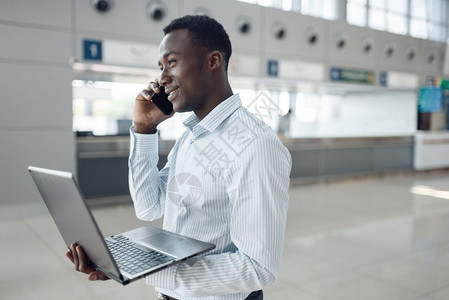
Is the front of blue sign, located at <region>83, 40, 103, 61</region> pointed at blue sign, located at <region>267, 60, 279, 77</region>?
no

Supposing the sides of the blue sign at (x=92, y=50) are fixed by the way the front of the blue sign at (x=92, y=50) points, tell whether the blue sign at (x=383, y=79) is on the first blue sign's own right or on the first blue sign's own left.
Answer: on the first blue sign's own left

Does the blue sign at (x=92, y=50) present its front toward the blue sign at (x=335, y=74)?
no

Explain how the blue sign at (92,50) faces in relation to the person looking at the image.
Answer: facing the viewer

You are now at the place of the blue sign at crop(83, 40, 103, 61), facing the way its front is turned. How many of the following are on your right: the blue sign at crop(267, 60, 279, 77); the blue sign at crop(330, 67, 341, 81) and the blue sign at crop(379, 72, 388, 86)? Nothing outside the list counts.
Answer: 0
